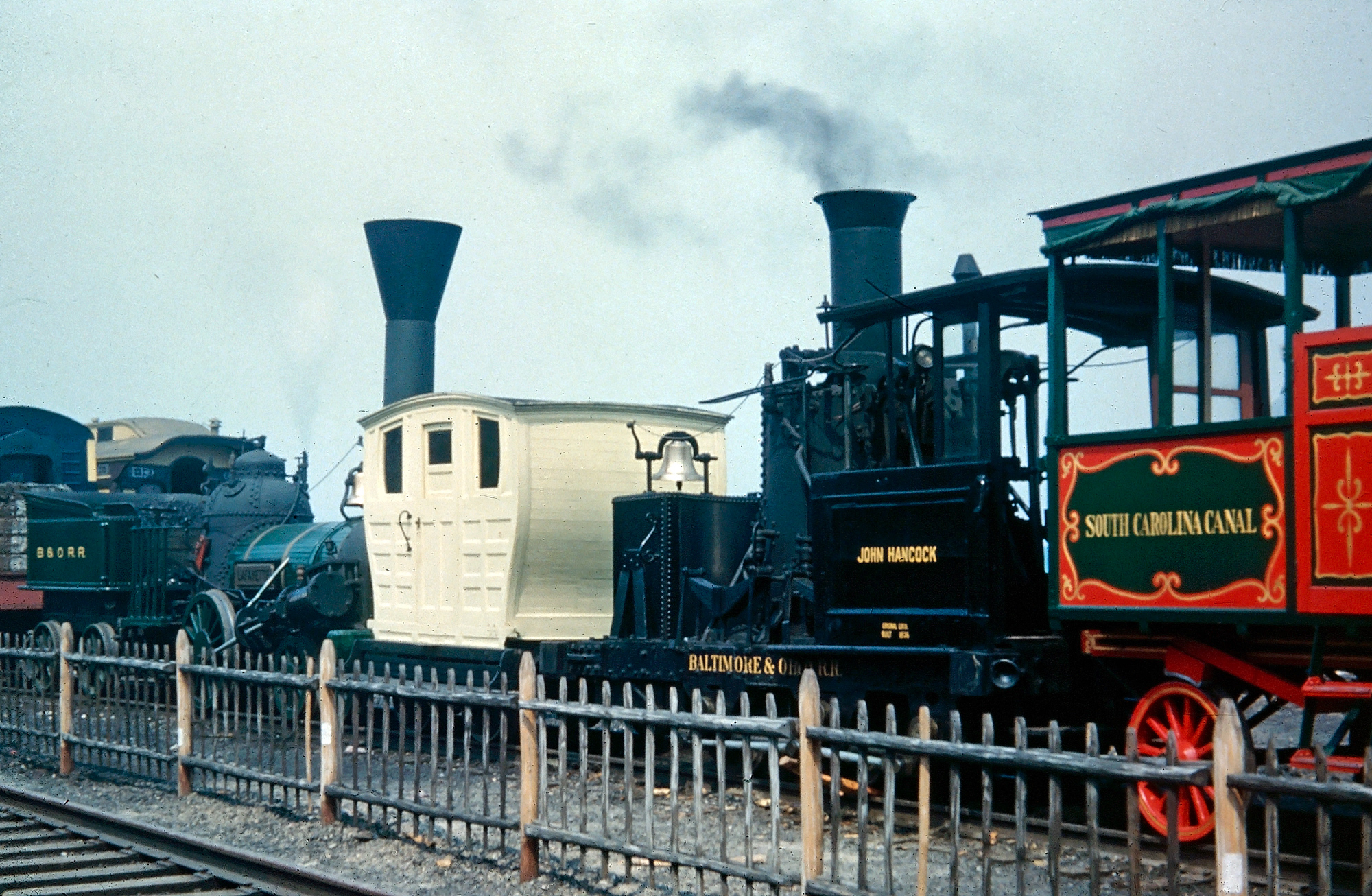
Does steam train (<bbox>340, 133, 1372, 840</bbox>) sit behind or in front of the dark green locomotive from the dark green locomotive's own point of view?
in front

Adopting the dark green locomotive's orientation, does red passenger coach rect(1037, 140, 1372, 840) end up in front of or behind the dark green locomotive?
in front

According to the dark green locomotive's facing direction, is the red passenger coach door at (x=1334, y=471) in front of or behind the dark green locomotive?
in front

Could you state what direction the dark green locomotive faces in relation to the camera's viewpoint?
facing the viewer and to the right of the viewer

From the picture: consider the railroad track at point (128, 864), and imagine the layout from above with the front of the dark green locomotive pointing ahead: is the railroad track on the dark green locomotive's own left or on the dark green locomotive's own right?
on the dark green locomotive's own right
